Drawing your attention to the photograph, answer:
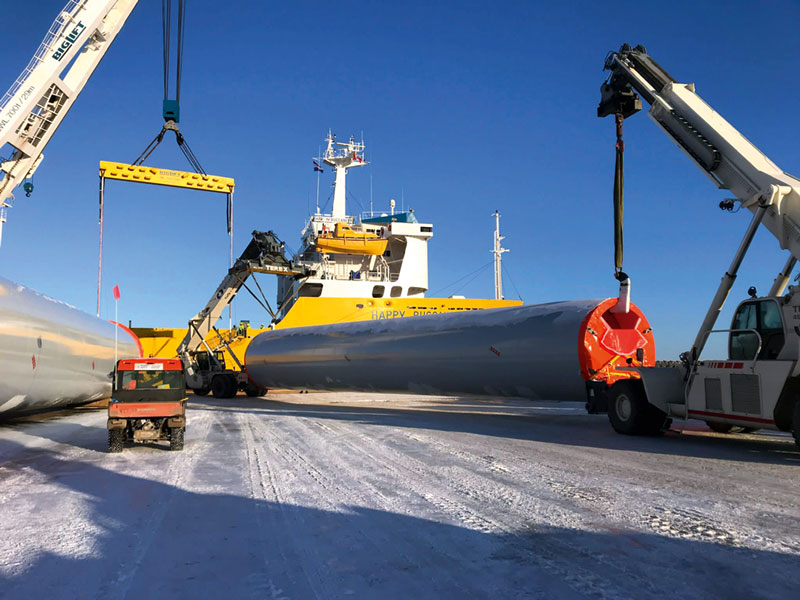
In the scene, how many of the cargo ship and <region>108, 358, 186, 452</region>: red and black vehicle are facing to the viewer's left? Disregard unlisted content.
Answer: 0

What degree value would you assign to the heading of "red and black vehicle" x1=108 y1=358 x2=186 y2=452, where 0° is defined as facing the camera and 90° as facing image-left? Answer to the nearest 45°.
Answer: approximately 180°

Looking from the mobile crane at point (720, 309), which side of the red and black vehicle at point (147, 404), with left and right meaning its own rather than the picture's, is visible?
right

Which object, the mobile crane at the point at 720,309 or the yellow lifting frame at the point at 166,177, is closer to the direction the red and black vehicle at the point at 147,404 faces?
the yellow lifting frame

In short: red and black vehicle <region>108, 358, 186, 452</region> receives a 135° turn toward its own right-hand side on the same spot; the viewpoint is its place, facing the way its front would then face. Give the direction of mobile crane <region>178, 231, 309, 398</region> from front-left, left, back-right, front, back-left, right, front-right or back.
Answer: back-left

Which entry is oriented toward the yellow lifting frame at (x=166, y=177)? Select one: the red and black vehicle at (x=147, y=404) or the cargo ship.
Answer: the red and black vehicle

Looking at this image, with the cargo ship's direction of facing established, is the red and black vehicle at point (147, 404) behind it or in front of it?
behind

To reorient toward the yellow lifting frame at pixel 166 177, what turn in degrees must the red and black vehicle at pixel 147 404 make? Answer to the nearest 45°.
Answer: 0° — it already faces it
